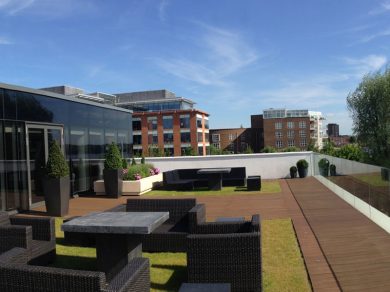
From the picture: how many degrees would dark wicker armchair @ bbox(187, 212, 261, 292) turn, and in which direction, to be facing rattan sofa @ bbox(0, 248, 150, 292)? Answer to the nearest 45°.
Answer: approximately 45° to its left

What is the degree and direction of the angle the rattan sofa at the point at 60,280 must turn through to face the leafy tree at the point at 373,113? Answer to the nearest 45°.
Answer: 0° — it already faces it

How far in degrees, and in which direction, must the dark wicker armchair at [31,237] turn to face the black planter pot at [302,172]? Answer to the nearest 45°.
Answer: approximately 90° to its left

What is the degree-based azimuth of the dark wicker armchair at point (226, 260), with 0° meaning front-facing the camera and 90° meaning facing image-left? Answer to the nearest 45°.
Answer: approximately 90°

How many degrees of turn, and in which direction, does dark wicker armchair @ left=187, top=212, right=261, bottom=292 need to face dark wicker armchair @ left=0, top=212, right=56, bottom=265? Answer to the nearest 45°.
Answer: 0° — it already faces it

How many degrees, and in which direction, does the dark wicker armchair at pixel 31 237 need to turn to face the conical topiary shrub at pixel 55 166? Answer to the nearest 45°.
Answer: approximately 135° to its left

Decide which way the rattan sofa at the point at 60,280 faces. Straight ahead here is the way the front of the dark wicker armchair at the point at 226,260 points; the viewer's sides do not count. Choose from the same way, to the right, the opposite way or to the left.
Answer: to the right

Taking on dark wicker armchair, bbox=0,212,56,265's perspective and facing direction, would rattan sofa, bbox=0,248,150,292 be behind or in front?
in front

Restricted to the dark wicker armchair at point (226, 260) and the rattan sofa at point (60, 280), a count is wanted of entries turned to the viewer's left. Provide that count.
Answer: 1

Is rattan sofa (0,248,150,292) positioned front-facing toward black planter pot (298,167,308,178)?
yes

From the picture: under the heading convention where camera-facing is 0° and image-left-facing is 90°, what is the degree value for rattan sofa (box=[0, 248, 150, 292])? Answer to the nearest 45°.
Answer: approximately 225°

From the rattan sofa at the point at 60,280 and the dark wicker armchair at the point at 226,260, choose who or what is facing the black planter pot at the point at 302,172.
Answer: the rattan sofa

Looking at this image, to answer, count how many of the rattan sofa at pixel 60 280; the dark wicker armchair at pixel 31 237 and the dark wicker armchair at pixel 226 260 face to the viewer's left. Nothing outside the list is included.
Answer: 1

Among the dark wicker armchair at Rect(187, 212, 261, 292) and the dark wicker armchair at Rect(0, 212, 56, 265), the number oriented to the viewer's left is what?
1

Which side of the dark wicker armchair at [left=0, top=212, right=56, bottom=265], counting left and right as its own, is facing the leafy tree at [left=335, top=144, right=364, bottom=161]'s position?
left

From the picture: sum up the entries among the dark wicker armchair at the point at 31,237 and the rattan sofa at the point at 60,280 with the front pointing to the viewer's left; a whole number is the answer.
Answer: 0

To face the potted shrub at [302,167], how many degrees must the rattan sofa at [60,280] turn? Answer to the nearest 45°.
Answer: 0° — it already faces it
